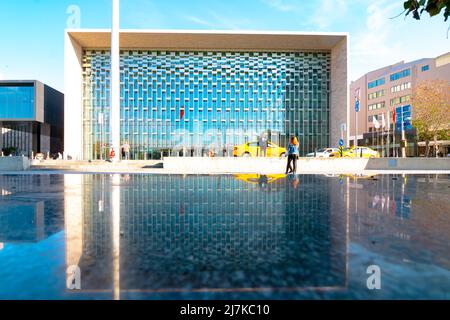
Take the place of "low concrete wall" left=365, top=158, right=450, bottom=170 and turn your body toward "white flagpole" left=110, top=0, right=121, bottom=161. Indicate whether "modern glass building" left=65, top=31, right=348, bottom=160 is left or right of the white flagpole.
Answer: right

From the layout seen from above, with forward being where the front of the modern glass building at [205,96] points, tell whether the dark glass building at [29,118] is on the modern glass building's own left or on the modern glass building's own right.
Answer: on the modern glass building's own right

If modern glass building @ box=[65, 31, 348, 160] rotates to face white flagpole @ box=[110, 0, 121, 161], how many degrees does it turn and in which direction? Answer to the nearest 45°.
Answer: approximately 45° to its right

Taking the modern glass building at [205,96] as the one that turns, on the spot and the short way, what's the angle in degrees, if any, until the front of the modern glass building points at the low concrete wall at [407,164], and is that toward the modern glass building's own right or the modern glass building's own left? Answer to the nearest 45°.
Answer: approximately 45° to the modern glass building's own left

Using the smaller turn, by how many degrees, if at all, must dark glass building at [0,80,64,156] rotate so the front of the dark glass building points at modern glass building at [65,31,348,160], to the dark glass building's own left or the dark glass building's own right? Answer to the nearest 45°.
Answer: approximately 45° to the dark glass building's own left

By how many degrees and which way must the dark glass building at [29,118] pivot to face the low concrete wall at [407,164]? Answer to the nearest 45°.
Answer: approximately 45° to its left

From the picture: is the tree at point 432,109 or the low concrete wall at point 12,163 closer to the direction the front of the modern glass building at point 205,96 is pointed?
the low concrete wall

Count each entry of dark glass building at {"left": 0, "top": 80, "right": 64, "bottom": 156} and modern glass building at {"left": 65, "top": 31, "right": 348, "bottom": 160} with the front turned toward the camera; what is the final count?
2

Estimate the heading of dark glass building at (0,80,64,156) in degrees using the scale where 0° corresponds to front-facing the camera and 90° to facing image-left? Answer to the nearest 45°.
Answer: approximately 0°

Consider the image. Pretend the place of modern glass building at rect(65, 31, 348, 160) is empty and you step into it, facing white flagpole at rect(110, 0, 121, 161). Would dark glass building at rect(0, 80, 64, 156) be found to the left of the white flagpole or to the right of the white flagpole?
right

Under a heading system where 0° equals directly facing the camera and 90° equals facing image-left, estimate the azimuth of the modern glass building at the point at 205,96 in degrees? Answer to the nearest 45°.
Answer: approximately 0°
